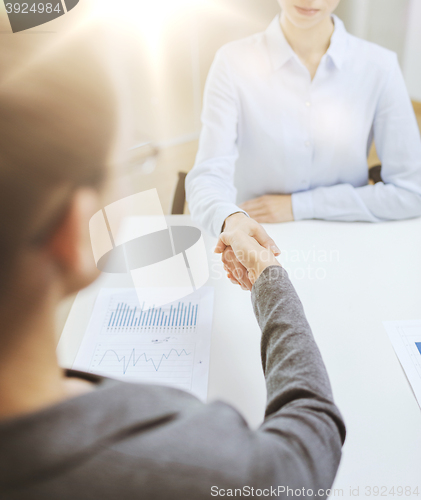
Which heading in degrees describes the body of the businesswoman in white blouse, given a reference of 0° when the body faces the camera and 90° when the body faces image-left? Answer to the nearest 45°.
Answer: approximately 0°
